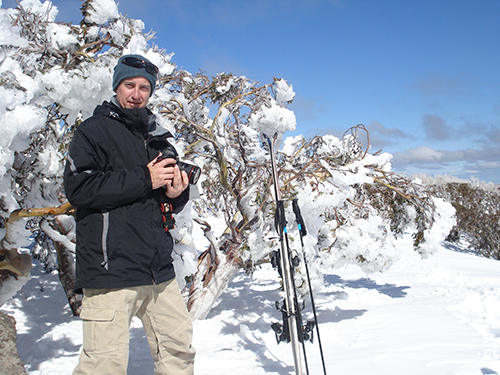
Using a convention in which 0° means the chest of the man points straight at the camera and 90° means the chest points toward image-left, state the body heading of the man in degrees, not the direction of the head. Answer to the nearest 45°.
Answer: approximately 315°

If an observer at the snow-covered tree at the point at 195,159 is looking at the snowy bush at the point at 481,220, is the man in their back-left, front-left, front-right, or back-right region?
back-right

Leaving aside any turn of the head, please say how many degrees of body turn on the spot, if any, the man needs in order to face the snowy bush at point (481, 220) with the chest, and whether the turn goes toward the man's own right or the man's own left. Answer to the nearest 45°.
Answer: approximately 90° to the man's own left
